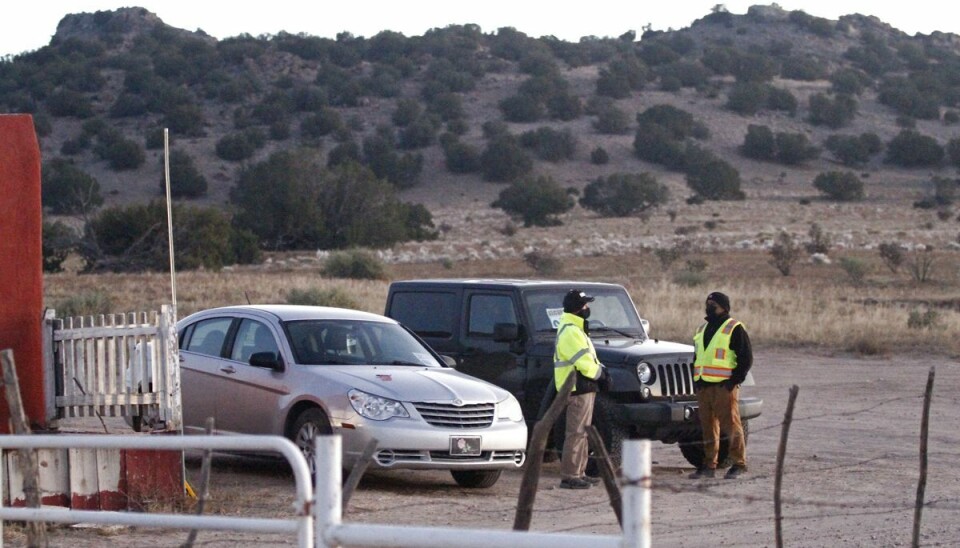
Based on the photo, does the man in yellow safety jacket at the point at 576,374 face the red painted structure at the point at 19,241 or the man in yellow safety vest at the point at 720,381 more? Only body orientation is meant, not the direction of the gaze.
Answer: the man in yellow safety vest

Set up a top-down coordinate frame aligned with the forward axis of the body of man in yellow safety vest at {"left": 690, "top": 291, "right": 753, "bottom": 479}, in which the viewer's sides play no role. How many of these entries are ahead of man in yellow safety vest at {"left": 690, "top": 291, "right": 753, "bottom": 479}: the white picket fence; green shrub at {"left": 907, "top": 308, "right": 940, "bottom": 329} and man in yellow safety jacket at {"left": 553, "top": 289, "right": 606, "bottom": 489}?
2

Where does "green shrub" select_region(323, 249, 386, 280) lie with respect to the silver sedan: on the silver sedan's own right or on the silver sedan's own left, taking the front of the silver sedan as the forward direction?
on the silver sedan's own left

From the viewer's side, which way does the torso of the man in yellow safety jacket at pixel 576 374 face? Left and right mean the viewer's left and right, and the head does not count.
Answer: facing to the right of the viewer

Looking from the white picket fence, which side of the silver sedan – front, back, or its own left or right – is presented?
right

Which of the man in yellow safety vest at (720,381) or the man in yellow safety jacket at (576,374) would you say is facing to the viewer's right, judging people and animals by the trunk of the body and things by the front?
the man in yellow safety jacket at (576,374)

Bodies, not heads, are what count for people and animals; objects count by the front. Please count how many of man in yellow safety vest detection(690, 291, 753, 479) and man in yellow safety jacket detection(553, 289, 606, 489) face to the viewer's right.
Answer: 1

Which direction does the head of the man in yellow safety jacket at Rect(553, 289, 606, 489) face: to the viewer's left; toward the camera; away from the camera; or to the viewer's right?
to the viewer's right

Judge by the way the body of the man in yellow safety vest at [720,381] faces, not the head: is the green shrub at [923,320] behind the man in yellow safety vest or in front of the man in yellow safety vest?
behind

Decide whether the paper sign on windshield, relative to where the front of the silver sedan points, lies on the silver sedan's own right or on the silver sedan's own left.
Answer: on the silver sedan's own left

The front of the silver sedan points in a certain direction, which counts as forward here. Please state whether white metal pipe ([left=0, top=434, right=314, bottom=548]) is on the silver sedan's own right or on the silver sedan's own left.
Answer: on the silver sedan's own right

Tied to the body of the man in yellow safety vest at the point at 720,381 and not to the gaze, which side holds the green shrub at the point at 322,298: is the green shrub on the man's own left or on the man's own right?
on the man's own right

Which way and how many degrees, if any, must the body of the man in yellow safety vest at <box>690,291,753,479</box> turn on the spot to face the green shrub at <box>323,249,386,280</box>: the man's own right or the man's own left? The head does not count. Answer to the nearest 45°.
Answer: approximately 90° to the man's own right

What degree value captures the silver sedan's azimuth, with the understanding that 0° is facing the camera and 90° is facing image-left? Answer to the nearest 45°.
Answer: approximately 315°
